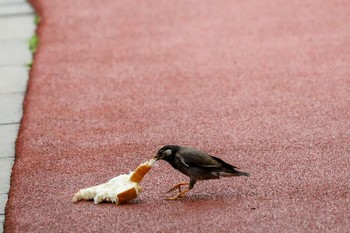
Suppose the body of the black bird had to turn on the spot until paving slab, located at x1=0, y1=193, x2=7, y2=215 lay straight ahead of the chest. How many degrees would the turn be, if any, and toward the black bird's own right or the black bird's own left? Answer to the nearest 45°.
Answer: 0° — it already faces it

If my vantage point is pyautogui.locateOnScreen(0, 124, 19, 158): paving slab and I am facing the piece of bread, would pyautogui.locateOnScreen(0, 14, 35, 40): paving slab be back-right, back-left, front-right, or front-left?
back-left

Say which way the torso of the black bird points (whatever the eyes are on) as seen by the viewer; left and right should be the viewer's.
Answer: facing to the left of the viewer

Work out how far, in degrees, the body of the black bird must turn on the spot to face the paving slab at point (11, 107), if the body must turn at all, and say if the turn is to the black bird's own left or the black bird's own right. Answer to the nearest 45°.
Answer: approximately 45° to the black bird's own right

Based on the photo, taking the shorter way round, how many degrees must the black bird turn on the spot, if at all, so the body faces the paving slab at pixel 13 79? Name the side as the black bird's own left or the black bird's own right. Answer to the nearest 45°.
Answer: approximately 45° to the black bird's own right

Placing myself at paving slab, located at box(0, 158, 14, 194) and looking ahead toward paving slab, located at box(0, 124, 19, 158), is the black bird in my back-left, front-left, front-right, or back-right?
back-right

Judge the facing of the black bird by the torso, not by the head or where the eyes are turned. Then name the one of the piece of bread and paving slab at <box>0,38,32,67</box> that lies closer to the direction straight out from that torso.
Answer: the piece of bread

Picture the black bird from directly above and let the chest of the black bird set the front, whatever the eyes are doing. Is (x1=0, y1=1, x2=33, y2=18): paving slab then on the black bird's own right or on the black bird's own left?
on the black bird's own right
